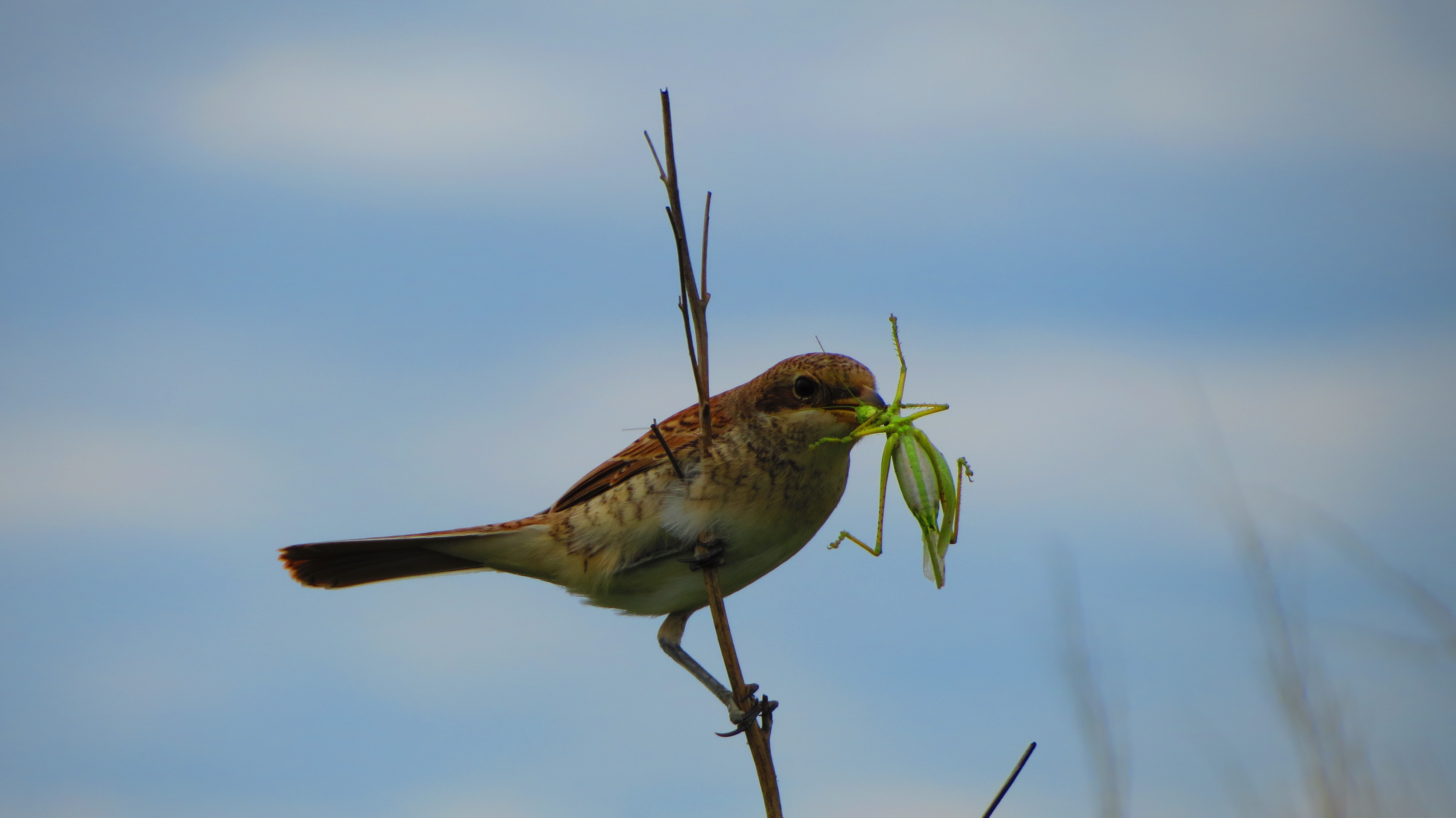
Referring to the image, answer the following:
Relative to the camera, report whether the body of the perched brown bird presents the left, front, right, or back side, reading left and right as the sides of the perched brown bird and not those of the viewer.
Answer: right
